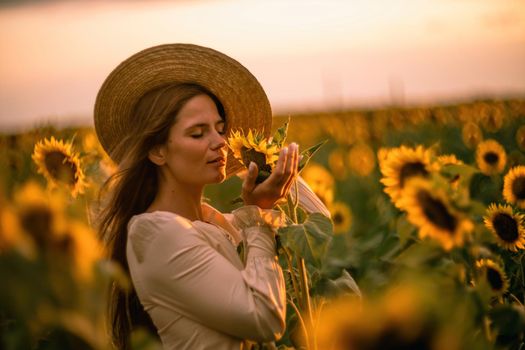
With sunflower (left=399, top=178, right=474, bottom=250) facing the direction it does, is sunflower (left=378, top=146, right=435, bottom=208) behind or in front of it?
behind

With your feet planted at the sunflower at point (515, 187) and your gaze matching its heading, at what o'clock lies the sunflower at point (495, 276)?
the sunflower at point (495, 276) is roughly at 12 o'clock from the sunflower at point (515, 187).

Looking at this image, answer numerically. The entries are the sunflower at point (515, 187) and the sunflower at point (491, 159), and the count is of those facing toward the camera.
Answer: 2

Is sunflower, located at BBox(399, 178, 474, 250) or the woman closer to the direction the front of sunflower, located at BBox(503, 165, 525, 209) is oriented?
the sunflower

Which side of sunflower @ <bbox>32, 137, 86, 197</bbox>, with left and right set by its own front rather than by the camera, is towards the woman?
left

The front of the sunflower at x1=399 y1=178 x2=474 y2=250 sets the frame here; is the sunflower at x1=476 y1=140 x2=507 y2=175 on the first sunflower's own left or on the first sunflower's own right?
on the first sunflower's own left

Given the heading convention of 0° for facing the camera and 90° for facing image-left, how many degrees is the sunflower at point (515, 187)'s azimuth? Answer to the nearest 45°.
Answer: approximately 0°

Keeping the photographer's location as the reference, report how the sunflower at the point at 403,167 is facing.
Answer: facing the viewer and to the right of the viewer
